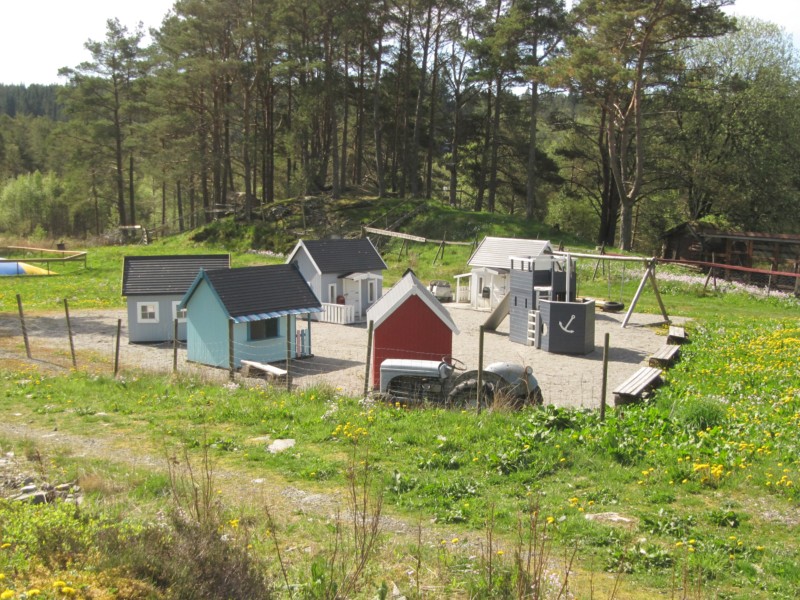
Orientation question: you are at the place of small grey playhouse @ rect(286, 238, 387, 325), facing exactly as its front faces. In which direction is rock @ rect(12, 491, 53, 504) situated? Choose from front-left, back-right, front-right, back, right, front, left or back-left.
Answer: front-right

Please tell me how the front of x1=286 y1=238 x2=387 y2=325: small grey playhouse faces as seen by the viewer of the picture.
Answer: facing the viewer and to the right of the viewer
